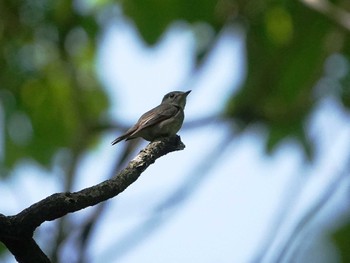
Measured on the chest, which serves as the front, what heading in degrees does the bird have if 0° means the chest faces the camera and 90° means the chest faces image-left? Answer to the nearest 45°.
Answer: approximately 270°
